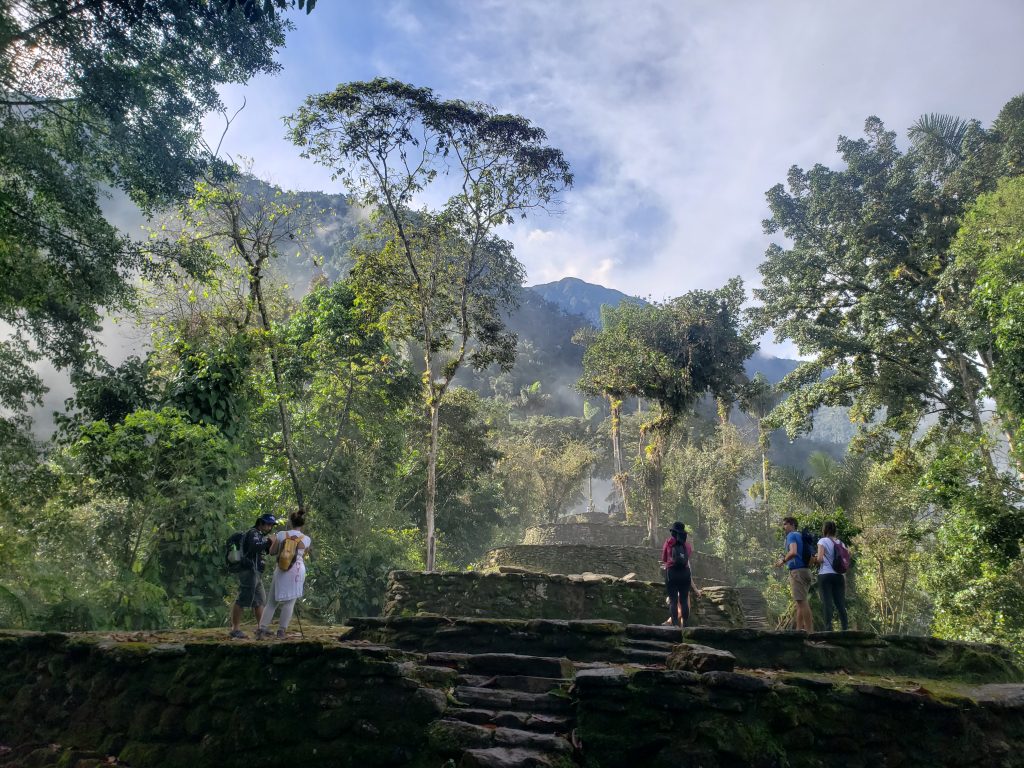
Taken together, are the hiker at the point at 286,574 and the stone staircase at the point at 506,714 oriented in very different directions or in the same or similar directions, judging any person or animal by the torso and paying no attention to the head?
very different directions

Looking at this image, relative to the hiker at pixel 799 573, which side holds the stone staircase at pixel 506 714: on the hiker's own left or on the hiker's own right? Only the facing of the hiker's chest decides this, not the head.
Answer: on the hiker's own left

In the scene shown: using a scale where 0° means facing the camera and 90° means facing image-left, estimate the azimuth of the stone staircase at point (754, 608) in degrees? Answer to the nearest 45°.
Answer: approximately 0°

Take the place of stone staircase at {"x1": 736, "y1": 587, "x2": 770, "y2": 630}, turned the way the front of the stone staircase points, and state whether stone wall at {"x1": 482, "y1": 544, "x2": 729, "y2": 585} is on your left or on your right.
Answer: on your right

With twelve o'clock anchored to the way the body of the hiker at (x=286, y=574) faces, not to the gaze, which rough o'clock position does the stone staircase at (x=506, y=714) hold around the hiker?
The stone staircase is roughly at 5 o'clock from the hiker.

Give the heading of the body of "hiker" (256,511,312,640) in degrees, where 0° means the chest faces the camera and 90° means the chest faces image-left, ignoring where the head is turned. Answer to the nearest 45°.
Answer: approximately 180°

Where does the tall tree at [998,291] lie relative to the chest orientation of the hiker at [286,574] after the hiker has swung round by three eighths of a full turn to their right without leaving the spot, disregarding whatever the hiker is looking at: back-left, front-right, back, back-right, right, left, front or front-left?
front-left

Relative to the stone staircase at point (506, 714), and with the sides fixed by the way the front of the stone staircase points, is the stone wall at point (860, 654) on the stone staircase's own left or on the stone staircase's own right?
on the stone staircase's own left

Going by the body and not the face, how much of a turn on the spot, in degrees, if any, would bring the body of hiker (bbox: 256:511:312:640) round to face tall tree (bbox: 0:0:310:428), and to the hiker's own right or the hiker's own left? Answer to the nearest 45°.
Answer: approximately 45° to the hiker's own left

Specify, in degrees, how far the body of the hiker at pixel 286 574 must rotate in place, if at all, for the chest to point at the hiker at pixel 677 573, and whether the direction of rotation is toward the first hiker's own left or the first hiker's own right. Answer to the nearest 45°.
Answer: approximately 90° to the first hiker's own right
